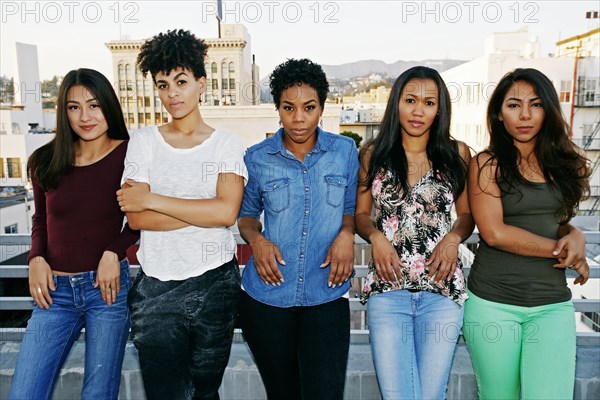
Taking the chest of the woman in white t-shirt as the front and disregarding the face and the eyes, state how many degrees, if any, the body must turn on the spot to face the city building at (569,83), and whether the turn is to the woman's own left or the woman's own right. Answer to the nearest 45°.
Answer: approximately 135° to the woman's own left

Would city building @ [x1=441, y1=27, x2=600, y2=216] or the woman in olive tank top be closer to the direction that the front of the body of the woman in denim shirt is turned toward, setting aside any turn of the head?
the woman in olive tank top

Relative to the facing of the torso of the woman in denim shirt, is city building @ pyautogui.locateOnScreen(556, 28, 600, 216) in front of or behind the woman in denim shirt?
behind

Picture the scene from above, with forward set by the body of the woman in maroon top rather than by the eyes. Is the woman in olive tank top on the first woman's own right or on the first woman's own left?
on the first woman's own left

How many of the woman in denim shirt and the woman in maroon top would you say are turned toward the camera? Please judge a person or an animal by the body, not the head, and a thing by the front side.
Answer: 2

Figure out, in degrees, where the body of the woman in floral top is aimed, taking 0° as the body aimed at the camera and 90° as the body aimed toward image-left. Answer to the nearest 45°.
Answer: approximately 0°

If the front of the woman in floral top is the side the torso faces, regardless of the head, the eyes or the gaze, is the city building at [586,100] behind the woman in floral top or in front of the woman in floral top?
behind

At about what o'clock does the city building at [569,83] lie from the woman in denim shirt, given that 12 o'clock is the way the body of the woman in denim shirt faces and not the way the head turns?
The city building is roughly at 7 o'clock from the woman in denim shirt.

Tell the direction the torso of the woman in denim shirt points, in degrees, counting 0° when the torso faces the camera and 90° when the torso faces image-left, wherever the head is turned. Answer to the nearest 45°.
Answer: approximately 0°

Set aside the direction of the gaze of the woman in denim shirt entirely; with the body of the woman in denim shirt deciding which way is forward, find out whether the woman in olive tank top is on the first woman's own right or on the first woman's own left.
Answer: on the first woman's own left
